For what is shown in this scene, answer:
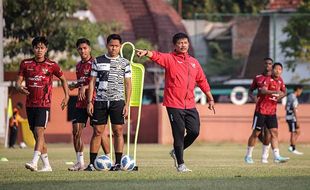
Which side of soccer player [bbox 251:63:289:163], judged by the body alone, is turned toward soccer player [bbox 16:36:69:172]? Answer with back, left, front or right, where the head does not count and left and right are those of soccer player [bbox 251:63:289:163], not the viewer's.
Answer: right

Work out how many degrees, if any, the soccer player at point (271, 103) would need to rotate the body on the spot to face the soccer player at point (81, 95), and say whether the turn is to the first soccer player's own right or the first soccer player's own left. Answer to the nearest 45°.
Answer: approximately 90° to the first soccer player's own right

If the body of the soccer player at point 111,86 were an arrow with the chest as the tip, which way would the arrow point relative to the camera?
toward the camera
